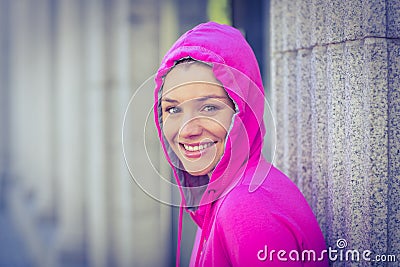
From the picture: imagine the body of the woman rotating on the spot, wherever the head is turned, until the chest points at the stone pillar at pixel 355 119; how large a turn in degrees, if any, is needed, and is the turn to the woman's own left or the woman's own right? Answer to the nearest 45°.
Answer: approximately 135° to the woman's own left

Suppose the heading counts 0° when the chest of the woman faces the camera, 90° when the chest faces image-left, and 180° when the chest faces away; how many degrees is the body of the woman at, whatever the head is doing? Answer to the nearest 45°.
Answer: approximately 45°

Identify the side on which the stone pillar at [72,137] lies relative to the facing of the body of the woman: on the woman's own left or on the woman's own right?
on the woman's own right
